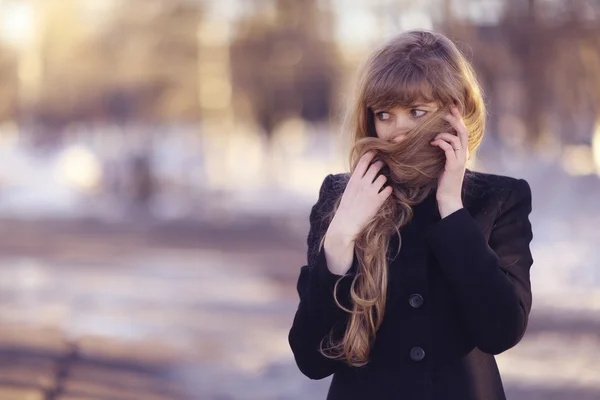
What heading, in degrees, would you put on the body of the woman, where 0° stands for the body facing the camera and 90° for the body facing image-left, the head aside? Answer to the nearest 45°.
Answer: approximately 0°
